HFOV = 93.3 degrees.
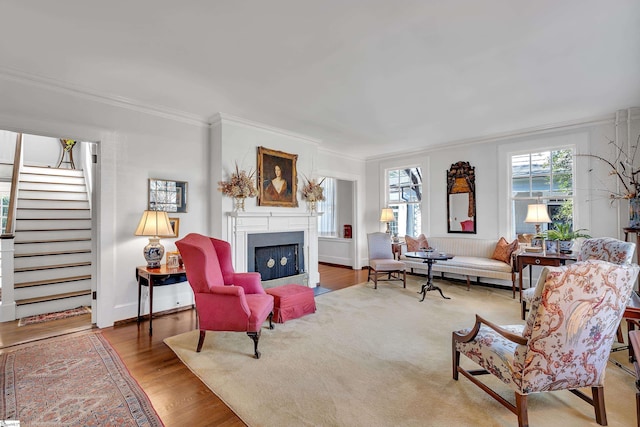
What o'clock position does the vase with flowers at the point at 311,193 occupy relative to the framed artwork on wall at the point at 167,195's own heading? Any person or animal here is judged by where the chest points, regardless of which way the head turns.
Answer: The vase with flowers is roughly at 10 o'clock from the framed artwork on wall.

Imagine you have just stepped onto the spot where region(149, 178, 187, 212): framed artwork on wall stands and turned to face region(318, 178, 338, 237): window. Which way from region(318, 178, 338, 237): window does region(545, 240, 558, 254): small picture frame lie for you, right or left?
right

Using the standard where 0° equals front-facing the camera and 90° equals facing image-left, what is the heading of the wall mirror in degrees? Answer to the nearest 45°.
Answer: approximately 0°

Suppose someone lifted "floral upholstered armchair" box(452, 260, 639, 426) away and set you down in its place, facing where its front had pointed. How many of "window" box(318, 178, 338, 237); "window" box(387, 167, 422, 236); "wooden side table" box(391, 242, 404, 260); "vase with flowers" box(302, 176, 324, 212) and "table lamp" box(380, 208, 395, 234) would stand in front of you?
5

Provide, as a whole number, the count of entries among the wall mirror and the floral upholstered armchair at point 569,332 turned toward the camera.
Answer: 1

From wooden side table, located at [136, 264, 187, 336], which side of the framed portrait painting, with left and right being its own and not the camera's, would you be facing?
right

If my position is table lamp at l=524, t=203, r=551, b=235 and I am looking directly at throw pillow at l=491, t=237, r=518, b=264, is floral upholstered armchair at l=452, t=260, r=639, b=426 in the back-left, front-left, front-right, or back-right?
back-left

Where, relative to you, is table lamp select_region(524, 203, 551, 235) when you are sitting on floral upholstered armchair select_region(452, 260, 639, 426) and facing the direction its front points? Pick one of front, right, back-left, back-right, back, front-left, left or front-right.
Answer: front-right

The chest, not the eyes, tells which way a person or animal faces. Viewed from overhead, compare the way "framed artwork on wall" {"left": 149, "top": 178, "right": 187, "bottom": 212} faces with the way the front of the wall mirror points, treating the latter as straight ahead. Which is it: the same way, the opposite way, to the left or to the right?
to the left

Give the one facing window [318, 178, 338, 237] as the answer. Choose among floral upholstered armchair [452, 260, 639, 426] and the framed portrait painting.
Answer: the floral upholstered armchair

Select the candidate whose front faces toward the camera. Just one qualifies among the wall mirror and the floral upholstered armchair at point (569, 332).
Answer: the wall mirror

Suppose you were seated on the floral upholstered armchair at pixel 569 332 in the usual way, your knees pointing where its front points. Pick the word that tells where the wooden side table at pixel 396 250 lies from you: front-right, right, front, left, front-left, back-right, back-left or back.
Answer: front

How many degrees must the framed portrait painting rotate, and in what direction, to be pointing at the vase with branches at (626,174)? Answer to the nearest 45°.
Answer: approximately 45° to its left

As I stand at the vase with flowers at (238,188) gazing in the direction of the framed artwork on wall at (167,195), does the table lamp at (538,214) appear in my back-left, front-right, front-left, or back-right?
back-left

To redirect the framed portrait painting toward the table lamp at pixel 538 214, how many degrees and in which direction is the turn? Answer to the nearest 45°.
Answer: approximately 45° to its left

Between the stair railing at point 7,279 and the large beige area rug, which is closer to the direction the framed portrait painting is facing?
the large beige area rug
